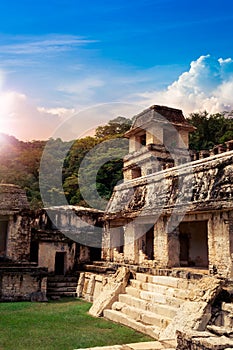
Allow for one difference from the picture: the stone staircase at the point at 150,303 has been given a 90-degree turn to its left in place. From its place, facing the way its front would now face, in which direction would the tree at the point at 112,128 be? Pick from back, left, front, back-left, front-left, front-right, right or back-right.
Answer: back-left

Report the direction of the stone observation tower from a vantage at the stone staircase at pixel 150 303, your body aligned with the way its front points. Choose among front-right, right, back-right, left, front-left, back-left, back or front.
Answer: back-right

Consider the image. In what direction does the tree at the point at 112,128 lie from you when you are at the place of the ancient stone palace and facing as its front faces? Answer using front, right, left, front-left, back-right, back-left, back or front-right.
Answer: back-right

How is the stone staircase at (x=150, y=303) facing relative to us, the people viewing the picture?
facing the viewer and to the left of the viewer

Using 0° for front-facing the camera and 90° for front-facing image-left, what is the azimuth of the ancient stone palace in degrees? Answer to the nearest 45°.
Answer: approximately 45°

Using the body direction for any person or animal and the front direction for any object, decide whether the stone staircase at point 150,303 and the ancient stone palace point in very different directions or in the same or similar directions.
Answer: same or similar directions
